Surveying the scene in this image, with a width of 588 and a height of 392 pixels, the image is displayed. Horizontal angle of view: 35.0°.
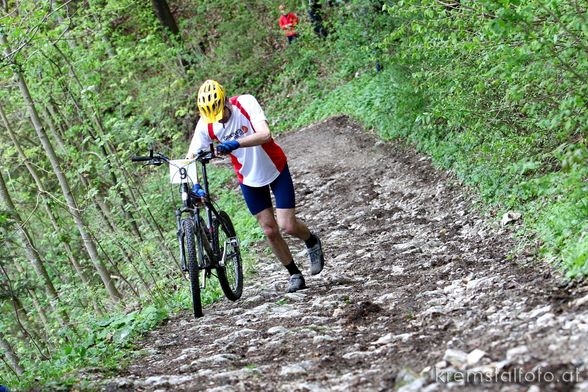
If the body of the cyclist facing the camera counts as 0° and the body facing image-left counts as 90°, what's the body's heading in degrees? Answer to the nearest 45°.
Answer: approximately 45°

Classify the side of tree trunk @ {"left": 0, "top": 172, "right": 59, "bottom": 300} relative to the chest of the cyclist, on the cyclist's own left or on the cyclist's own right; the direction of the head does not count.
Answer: on the cyclist's own right

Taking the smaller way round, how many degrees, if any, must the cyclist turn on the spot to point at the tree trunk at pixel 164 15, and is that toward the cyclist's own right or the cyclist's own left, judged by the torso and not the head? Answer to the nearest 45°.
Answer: approximately 135° to the cyclist's own right

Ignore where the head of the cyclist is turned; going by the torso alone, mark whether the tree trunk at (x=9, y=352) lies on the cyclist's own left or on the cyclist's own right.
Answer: on the cyclist's own right

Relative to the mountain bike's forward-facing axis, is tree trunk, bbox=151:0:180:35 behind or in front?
behind

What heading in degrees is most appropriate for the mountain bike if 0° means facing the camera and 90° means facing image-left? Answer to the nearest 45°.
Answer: approximately 0°
